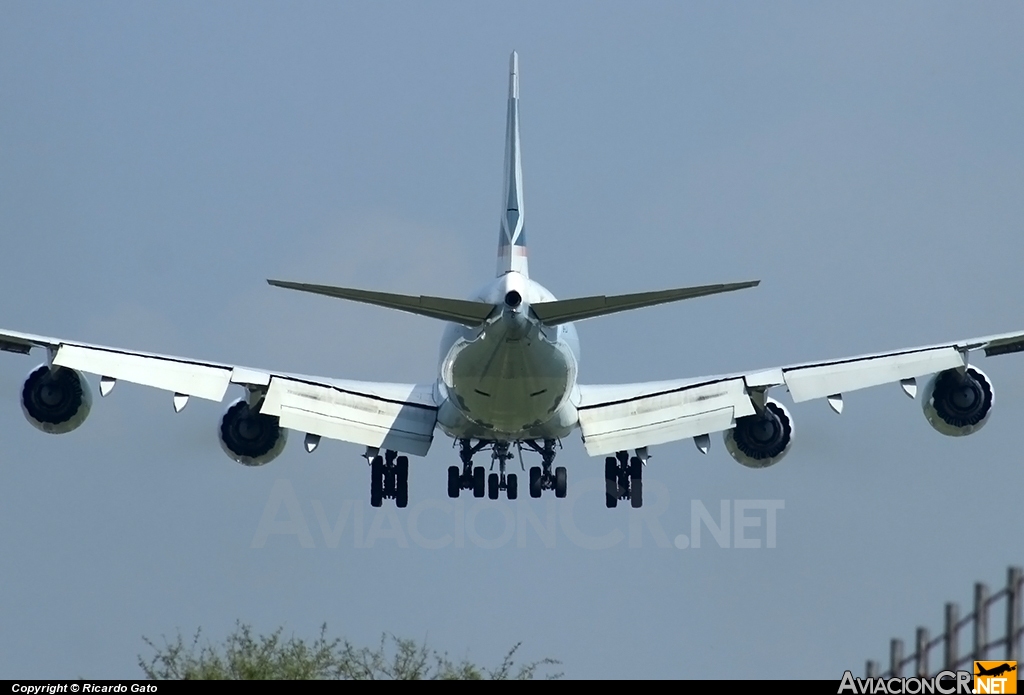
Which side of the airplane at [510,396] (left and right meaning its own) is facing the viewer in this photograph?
back
